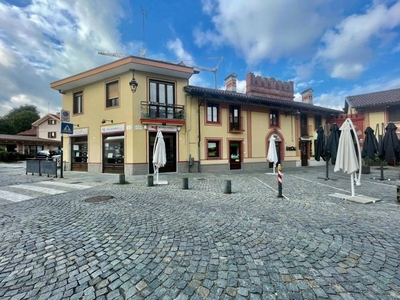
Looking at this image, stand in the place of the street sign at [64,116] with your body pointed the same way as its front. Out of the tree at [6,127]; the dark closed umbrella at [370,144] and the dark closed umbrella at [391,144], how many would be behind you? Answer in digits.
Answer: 1

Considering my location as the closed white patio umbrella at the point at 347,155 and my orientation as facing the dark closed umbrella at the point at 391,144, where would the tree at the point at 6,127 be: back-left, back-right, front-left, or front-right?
back-left

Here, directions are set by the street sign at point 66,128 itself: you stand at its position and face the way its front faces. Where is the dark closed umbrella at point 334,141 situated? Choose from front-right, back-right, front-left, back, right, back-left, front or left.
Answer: front-left

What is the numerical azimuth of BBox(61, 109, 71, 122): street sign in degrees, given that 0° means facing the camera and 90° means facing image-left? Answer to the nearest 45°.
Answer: approximately 0°

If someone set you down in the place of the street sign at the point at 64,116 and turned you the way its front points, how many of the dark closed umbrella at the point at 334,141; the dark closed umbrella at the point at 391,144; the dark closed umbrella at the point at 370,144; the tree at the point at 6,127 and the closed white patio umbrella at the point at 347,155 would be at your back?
1

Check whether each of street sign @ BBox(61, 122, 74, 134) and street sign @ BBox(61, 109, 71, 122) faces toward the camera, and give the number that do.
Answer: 2

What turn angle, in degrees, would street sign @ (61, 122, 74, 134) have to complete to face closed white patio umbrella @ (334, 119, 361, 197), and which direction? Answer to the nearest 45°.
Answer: approximately 45° to its left

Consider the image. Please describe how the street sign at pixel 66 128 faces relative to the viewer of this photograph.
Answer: facing the viewer

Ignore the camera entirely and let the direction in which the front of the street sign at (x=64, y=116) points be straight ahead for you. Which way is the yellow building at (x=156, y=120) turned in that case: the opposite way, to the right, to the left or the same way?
the same way

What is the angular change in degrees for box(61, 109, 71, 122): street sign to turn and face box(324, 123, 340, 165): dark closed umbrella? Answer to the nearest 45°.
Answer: approximately 45° to its left
